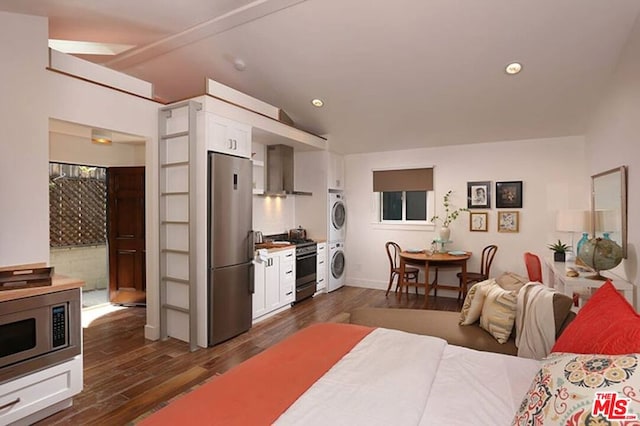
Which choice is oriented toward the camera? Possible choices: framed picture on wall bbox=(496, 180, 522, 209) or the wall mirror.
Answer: the framed picture on wall

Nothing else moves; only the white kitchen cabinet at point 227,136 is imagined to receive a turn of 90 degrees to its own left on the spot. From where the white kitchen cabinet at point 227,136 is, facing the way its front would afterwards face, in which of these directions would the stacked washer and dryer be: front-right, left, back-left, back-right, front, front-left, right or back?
front

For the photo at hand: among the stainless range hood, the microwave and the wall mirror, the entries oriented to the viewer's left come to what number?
1

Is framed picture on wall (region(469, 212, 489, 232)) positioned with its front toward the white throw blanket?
yes

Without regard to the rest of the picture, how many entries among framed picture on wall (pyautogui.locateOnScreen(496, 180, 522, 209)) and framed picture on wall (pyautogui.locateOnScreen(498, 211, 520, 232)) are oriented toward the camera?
2

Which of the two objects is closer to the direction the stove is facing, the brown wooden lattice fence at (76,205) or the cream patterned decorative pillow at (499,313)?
the cream patterned decorative pillow

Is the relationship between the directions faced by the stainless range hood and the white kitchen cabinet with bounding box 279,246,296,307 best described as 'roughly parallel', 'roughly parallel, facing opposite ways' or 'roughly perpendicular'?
roughly parallel

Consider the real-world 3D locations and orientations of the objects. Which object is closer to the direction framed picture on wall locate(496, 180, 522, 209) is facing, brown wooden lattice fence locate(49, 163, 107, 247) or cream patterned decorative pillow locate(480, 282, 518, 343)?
the cream patterned decorative pillow

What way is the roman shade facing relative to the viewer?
toward the camera

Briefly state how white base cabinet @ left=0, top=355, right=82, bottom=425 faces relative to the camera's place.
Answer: facing the viewer and to the right of the viewer

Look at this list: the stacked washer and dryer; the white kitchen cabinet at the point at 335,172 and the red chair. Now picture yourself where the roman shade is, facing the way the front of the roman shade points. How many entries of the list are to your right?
2

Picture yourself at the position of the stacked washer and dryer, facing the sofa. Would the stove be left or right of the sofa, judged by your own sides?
right

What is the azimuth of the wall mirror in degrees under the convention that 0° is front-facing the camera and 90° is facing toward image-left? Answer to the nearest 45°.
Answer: approximately 90°

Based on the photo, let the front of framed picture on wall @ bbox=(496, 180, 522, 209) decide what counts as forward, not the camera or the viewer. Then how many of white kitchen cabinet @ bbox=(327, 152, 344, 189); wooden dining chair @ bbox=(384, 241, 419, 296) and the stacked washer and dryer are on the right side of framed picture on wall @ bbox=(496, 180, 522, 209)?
3

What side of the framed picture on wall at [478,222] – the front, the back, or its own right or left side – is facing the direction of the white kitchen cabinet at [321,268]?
right

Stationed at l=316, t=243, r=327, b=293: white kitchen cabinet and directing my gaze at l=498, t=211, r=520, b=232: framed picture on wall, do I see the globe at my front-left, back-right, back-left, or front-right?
front-right

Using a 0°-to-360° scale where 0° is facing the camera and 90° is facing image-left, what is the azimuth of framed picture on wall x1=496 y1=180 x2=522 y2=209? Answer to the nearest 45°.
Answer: approximately 0°
